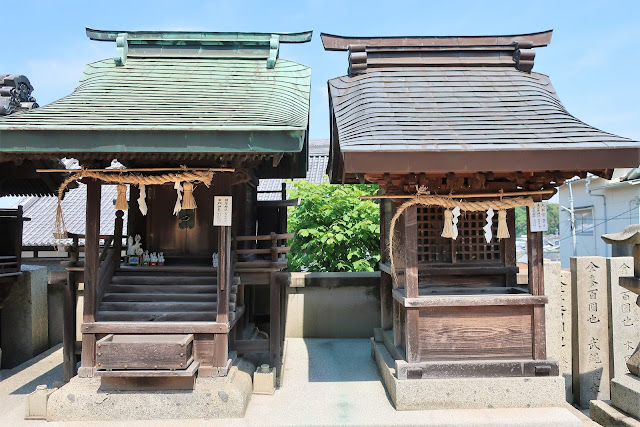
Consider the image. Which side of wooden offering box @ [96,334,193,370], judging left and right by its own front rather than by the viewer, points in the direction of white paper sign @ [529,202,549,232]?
left

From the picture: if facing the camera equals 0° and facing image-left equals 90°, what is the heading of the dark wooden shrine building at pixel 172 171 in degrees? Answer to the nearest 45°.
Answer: approximately 0°

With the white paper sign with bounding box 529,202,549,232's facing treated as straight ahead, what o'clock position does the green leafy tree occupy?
The green leafy tree is roughly at 4 o'clock from the white paper sign.

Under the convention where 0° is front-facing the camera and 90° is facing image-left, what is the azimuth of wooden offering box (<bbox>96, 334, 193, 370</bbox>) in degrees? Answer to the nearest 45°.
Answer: approximately 0°

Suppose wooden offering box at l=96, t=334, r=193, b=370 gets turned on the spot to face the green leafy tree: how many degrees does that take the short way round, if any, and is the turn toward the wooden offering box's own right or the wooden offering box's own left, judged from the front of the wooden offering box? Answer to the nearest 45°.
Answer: approximately 135° to the wooden offering box's own left

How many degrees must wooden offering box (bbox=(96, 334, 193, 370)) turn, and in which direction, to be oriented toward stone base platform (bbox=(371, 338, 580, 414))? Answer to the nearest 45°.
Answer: approximately 90° to its left

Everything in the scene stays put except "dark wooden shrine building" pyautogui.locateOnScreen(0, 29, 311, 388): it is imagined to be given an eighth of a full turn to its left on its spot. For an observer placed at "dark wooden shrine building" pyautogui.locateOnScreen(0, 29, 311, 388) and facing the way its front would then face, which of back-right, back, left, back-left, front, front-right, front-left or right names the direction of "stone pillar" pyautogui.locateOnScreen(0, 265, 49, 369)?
back

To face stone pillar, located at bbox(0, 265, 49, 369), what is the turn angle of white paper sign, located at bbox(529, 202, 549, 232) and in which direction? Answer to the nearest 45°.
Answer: approximately 90° to its right

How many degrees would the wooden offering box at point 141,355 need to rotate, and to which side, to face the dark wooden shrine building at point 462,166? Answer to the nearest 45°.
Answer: approximately 90° to its left

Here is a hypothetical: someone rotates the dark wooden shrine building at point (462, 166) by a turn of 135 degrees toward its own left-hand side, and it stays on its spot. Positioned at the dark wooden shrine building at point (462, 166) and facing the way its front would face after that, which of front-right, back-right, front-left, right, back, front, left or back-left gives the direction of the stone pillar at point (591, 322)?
front

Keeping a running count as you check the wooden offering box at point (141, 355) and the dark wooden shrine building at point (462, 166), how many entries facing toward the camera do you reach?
2
